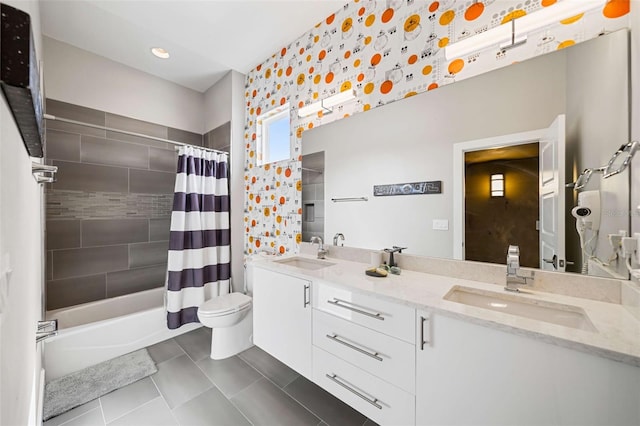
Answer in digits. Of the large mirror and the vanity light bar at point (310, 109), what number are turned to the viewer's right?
0

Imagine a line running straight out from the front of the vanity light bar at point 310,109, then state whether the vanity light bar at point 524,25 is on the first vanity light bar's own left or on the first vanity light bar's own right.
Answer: on the first vanity light bar's own left

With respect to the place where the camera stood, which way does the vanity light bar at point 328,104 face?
facing the viewer and to the left of the viewer

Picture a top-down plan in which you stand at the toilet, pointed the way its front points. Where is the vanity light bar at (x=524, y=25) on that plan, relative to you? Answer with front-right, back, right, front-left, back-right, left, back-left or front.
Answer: left

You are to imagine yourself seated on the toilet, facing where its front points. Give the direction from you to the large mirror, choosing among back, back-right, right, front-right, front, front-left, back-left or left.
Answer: left

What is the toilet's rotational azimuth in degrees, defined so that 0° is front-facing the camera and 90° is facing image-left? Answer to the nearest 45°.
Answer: approximately 45°

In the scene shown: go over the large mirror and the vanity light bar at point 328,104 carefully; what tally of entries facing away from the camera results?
0

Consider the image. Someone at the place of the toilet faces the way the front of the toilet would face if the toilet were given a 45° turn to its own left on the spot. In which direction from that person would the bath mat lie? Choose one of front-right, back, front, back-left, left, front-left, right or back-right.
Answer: right
